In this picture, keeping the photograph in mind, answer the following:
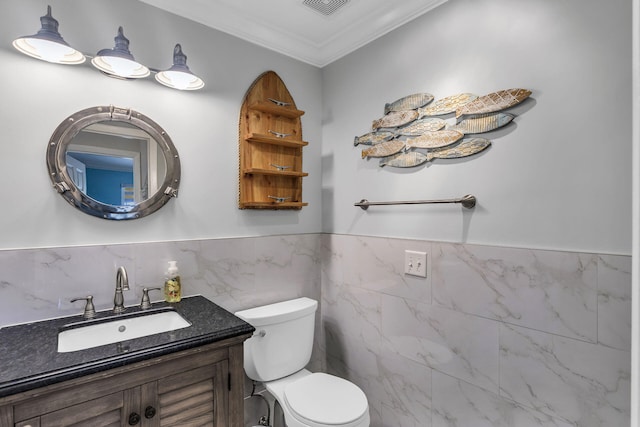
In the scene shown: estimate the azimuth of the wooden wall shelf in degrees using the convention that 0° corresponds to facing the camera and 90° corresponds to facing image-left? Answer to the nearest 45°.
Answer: approximately 315°

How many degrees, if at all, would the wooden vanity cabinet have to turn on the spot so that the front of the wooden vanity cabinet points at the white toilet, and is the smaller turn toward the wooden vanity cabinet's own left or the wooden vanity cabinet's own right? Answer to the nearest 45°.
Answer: approximately 45° to the wooden vanity cabinet's own left

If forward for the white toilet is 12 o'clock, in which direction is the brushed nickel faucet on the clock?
The brushed nickel faucet is roughly at 4 o'clock from the white toilet.

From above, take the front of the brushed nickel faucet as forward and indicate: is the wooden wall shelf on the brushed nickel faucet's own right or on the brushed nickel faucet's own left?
on the brushed nickel faucet's own left

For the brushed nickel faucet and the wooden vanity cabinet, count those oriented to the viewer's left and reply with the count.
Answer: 0

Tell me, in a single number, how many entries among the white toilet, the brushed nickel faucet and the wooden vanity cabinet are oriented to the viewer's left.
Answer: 0

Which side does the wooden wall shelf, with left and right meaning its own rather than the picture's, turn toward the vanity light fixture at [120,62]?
right

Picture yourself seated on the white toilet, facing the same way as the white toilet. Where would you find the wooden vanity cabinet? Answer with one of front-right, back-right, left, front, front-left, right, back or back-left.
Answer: right

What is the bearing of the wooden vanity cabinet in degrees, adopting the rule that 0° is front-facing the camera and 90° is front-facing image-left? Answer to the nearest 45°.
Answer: approximately 315°

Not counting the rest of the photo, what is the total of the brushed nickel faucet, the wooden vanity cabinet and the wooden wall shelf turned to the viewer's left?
0

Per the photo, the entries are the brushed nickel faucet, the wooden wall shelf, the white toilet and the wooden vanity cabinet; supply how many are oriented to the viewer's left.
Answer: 0

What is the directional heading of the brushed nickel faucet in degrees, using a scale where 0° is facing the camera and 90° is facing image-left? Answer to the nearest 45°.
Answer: approximately 315°

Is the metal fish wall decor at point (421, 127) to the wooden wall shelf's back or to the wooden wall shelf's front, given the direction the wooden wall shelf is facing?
to the front
